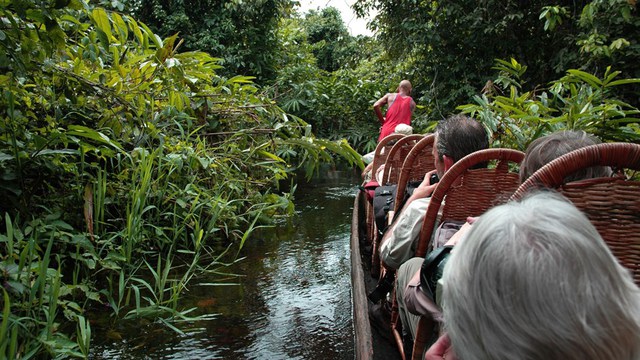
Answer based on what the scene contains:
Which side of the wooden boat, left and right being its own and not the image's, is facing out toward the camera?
back

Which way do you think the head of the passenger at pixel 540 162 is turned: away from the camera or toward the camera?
away from the camera
